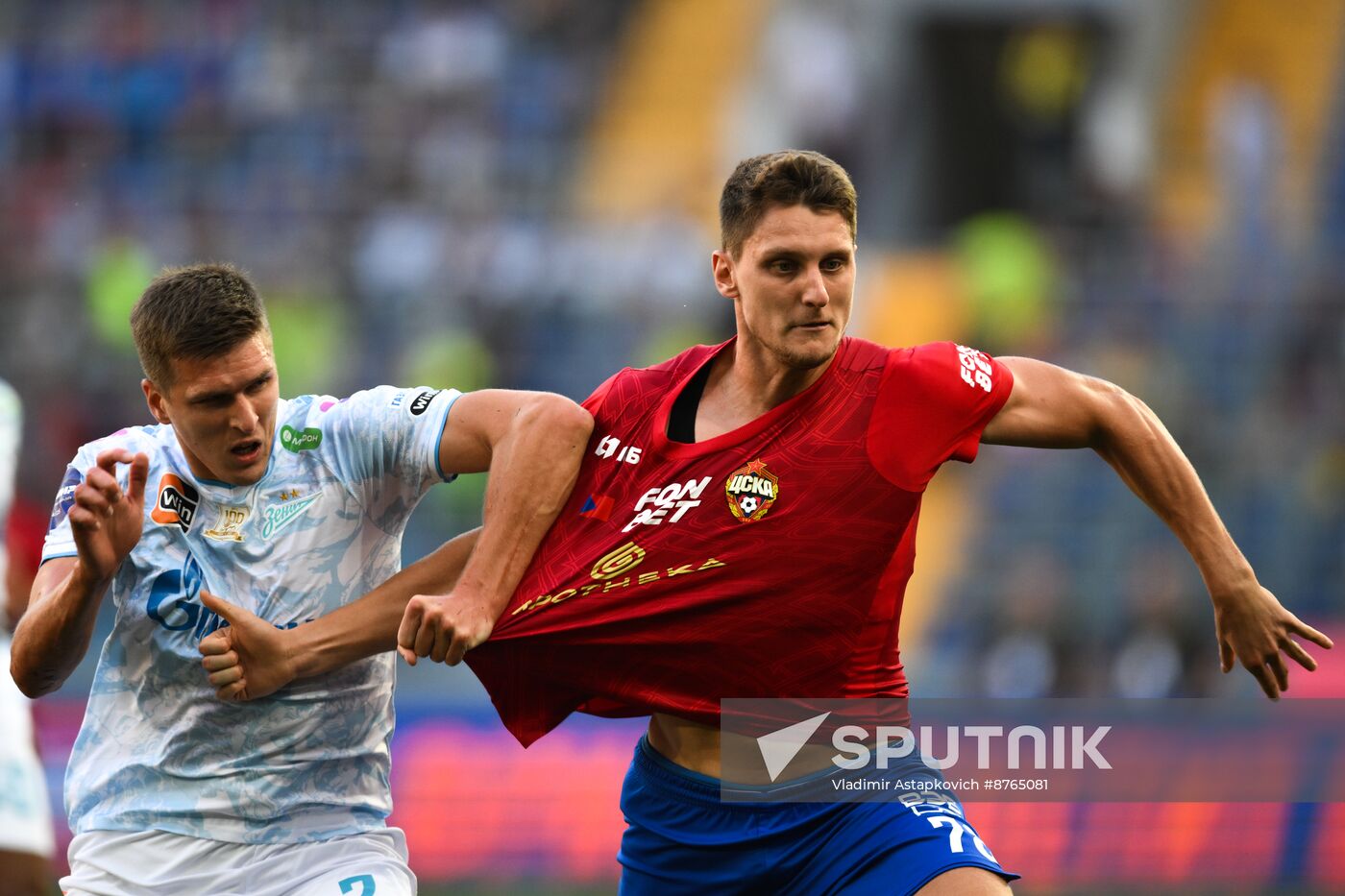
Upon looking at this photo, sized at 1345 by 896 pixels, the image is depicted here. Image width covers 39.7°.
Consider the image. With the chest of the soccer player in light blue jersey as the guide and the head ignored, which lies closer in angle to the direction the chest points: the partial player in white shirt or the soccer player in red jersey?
the soccer player in red jersey

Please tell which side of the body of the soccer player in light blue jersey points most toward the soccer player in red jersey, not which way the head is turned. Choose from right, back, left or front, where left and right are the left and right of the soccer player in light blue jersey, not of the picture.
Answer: left

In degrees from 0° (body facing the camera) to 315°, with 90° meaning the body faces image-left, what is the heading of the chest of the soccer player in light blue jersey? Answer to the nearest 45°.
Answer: approximately 0°

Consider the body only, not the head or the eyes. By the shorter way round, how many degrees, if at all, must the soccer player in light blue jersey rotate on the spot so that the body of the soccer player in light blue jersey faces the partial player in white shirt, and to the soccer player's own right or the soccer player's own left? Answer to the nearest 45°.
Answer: approximately 135° to the soccer player's own right
